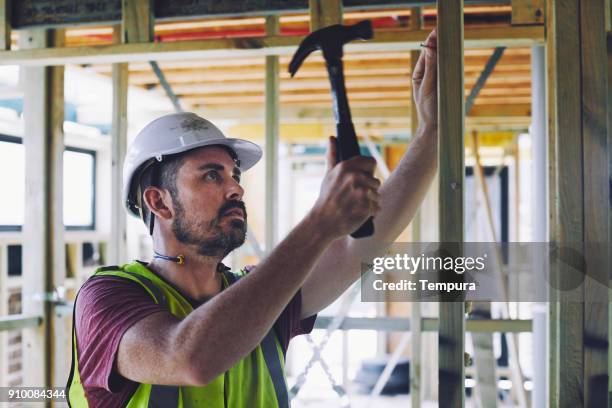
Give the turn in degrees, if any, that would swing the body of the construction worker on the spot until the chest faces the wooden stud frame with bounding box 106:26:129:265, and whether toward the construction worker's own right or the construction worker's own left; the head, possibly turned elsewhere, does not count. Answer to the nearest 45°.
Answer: approximately 135° to the construction worker's own left

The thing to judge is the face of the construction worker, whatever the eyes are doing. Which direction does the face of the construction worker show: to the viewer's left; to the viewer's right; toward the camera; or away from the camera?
to the viewer's right

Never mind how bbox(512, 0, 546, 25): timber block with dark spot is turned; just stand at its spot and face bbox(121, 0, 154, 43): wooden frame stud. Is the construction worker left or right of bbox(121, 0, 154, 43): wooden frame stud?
left

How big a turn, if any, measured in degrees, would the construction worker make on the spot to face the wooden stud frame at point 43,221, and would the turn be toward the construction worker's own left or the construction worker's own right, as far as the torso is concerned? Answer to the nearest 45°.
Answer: approximately 180°
